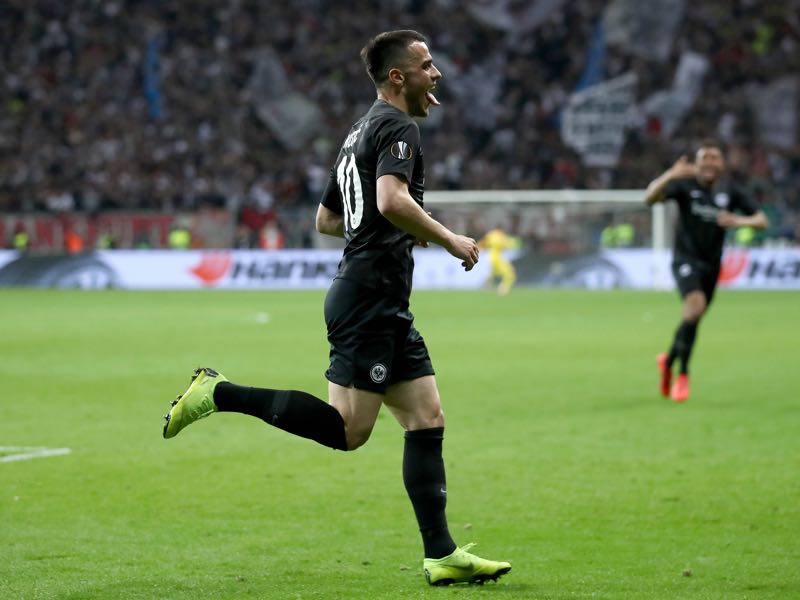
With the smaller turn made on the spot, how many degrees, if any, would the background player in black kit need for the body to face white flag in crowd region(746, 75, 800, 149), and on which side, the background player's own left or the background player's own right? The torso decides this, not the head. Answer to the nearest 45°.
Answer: approximately 180°

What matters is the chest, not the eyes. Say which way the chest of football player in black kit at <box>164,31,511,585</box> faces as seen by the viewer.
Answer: to the viewer's right

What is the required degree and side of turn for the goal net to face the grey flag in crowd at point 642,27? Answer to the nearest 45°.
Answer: approximately 180°

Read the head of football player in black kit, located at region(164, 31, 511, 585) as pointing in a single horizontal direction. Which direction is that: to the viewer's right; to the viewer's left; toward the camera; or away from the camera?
to the viewer's right

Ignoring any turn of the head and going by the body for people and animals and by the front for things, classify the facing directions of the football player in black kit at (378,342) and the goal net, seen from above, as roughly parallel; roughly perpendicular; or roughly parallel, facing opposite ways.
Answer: roughly perpendicular

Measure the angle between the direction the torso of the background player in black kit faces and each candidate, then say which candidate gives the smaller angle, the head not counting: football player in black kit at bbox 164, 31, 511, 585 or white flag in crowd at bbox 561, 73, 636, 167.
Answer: the football player in black kit

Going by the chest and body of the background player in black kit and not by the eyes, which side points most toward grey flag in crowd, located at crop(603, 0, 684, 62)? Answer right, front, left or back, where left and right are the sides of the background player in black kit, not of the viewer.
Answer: back

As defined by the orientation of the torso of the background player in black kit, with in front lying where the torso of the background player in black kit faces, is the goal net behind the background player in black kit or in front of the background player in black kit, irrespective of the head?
behind

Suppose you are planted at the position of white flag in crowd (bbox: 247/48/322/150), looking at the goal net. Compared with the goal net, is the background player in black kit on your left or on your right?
right

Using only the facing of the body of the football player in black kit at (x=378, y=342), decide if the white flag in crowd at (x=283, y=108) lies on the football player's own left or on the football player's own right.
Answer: on the football player's own left

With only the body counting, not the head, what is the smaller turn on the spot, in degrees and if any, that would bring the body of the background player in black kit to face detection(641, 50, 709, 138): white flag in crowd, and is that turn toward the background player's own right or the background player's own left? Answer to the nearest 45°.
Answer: approximately 180°

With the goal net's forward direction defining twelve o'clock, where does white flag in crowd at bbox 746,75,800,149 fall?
The white flag in crowd is roughly at 8 o'clock from the goal net.

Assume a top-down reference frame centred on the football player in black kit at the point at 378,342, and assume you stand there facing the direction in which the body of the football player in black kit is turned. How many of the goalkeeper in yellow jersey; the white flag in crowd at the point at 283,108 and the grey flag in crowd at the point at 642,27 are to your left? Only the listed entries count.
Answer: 3
